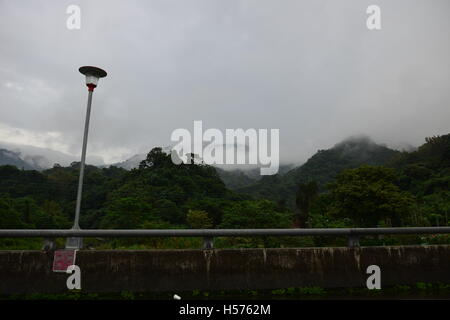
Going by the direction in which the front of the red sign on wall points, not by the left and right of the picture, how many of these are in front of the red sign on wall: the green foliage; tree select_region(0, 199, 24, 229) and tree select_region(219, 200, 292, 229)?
0

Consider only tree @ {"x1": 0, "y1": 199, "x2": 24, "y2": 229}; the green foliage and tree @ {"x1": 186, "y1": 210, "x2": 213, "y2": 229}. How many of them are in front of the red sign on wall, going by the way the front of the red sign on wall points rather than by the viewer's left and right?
0

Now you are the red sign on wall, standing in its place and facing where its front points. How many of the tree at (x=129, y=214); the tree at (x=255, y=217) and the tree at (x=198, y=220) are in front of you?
0

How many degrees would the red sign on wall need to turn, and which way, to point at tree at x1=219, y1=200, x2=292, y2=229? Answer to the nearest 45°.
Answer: approximately 135° to its left

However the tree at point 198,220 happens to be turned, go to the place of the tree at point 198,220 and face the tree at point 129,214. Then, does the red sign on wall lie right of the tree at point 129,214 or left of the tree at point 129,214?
left

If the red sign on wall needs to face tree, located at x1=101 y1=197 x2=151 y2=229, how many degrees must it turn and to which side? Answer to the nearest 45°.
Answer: approximately 180°

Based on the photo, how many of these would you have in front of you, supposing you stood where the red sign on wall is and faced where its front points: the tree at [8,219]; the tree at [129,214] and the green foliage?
0

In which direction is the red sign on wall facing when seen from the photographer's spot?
facing the viewer

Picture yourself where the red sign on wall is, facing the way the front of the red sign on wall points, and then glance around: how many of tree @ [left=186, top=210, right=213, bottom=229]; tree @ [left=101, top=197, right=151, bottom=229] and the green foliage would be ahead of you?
0

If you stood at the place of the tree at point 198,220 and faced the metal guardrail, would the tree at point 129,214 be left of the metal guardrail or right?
right

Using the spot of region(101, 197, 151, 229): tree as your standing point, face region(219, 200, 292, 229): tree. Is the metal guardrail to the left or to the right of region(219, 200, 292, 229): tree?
right

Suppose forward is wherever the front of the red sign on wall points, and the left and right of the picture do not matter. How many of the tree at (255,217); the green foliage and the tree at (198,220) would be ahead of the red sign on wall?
0
